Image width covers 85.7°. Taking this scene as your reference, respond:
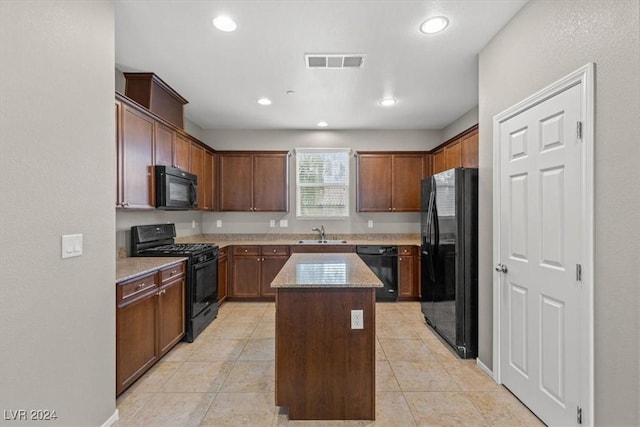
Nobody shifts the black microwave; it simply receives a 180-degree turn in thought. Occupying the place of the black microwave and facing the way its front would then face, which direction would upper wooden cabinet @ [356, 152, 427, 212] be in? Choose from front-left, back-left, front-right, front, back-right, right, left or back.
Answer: back-right

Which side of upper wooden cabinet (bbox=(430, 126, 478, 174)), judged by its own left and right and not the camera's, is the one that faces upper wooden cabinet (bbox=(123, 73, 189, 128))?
front

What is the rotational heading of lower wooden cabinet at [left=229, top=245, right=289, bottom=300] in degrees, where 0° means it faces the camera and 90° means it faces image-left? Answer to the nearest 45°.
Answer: approximately 0°

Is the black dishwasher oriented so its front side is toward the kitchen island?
yes

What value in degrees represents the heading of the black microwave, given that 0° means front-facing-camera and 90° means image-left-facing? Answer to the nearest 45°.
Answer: approximately 315°

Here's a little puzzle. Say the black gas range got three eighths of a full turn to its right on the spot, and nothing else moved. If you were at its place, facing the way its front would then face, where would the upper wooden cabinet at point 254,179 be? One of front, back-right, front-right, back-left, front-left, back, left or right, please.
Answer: back-right

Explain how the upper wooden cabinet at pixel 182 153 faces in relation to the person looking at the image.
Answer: facing the viewer and to the right of the viewer

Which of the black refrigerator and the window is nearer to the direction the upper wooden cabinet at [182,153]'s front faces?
the black refrigerator

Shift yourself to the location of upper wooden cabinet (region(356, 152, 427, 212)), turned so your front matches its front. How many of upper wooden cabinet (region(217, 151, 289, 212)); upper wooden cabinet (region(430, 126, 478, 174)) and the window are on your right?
2

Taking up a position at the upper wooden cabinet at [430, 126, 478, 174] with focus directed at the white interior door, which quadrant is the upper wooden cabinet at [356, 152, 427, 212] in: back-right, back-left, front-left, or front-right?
back-right

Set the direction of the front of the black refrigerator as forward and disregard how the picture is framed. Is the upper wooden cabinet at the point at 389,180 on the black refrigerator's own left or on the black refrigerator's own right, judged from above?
on the black refrigerator's own right

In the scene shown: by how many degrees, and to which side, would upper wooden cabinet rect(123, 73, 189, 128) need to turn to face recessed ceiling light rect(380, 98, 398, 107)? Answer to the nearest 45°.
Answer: approximately 45° to its left

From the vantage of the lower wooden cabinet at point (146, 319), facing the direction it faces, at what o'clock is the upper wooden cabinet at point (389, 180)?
The upper wooden cabinet is roughly at 10 o'clock from the lower wooden cabinet.
